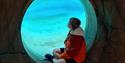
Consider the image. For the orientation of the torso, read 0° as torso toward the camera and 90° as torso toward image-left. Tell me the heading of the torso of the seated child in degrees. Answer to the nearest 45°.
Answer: approximately 90°
